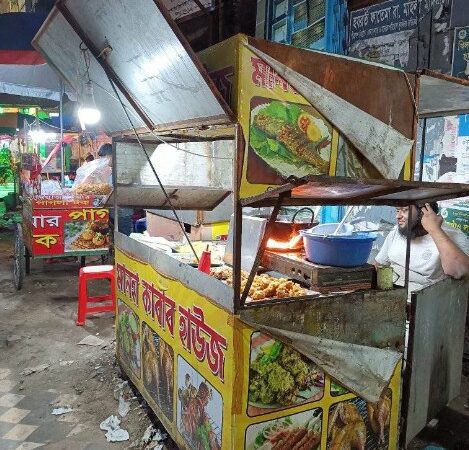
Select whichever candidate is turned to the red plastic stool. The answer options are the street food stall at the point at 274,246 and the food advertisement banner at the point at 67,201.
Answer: the food advertisement banner

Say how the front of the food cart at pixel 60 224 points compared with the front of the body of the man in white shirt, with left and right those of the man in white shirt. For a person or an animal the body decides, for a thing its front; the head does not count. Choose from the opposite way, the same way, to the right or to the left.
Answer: to the left

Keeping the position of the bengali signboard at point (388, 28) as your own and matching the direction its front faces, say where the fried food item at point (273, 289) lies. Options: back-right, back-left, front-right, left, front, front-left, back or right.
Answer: front-left

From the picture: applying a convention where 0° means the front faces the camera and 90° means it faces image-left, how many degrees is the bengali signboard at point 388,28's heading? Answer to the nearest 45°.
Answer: approximately 45°

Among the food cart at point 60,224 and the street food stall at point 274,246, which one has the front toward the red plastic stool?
the food cart

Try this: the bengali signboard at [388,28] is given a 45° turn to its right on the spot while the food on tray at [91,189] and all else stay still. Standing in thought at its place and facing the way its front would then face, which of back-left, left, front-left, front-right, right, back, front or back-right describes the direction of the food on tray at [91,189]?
front

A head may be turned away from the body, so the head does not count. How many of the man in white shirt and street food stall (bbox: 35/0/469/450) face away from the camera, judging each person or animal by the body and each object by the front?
0

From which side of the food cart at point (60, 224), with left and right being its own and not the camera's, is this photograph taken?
front

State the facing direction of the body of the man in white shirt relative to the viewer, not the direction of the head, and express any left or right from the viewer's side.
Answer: facing the viewer and to the left of the viewer

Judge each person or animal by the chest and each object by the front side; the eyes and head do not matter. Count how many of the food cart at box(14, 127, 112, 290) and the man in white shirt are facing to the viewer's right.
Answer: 0

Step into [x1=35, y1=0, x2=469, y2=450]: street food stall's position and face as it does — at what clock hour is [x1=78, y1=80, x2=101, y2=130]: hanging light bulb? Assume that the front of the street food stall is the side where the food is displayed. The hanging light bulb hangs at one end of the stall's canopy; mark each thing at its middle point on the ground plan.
The hanging light bulb is roughly at 3 o'clock from the street food stall.

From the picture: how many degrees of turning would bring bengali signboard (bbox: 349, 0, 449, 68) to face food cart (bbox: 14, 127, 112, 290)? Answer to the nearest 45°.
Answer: approximately 45° to its right

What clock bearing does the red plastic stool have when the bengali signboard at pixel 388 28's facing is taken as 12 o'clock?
The red plastic stool is roughly at 1 o'clock from the bengali signboard.
